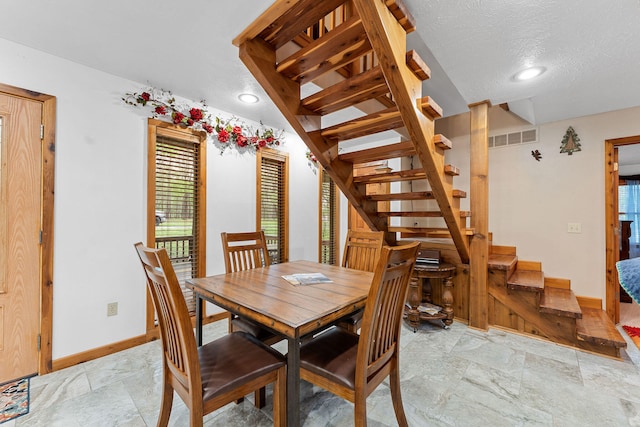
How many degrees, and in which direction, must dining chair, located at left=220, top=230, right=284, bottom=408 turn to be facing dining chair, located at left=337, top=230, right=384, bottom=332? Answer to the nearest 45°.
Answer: approximately 45° to its left

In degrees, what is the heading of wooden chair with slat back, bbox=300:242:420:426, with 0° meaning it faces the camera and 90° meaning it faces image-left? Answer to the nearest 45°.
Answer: approximately 135°

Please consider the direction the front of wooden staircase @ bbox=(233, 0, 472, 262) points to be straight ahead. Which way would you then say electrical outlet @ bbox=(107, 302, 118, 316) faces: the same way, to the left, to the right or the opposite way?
to the right

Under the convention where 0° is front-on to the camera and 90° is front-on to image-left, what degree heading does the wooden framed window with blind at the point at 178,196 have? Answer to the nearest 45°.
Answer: approximately 315°

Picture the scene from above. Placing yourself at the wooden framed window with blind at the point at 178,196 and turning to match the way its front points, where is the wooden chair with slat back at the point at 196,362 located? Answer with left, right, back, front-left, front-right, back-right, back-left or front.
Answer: front-right

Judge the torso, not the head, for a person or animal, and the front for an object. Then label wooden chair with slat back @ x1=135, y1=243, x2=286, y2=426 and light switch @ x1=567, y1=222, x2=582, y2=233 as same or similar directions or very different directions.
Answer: very different directions

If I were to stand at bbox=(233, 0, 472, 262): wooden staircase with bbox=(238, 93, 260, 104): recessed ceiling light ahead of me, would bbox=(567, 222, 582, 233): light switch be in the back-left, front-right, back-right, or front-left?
back-right

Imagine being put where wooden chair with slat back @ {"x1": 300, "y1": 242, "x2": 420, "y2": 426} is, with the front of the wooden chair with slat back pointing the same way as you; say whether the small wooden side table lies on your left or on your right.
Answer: on your right

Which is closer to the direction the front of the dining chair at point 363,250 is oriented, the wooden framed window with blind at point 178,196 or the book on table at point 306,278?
the book on table

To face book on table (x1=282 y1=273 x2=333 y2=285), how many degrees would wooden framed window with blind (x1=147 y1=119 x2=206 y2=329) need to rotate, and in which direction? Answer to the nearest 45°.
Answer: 0° — it already faces it

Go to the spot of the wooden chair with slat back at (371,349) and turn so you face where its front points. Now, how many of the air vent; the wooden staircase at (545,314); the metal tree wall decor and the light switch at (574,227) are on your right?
4

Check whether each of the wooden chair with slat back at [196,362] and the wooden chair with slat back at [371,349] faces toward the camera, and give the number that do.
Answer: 0

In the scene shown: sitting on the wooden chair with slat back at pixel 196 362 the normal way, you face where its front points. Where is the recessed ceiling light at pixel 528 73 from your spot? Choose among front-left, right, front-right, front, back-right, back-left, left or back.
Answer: front-right

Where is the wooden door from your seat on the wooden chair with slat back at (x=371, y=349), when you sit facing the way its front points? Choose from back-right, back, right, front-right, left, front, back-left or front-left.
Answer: front-left
